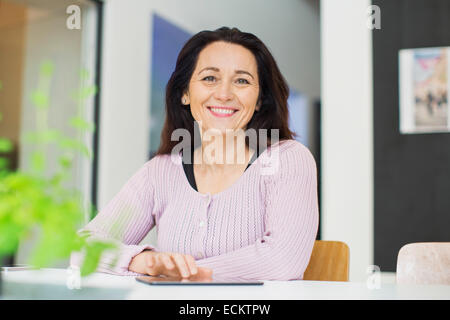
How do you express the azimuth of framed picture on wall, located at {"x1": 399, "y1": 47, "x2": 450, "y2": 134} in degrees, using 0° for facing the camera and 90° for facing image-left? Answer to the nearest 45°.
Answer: approximately 0°

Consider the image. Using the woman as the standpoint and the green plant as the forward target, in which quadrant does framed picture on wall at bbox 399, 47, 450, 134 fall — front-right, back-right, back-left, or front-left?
back-left

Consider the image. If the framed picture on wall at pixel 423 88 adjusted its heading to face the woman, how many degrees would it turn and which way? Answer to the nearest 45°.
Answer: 0° — it already faces them

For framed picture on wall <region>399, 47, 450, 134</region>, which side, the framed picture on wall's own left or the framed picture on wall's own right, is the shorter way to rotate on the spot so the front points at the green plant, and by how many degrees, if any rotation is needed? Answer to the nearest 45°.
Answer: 0° — it already faces it

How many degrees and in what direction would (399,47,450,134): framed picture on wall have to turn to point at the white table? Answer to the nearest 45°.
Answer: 0° — it already faces it
